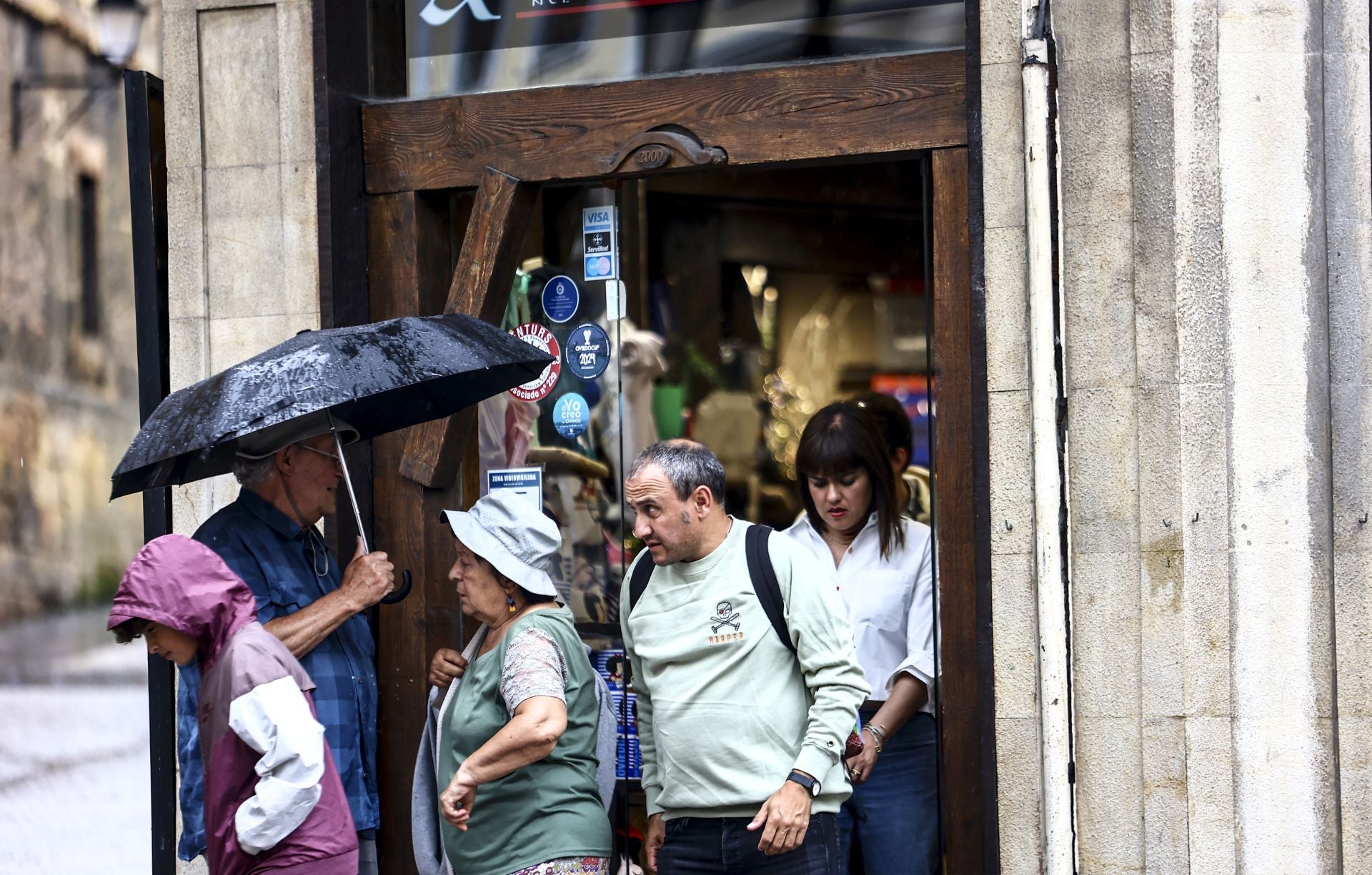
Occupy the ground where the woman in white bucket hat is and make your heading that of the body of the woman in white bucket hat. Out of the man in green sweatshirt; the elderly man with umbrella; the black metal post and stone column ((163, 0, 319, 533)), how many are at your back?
1

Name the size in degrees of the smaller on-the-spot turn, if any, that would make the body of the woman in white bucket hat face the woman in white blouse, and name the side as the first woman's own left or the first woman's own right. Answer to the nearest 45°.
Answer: approximately 135° to the first woman's own right

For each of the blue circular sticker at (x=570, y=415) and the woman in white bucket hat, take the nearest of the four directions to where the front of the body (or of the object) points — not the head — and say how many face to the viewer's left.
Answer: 1

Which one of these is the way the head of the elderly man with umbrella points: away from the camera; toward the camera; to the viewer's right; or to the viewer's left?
to the viewer's right

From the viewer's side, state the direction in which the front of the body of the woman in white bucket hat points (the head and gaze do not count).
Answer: to the viewer's left

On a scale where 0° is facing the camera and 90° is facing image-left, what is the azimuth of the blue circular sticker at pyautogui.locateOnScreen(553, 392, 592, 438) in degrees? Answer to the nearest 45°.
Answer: approximately 0°

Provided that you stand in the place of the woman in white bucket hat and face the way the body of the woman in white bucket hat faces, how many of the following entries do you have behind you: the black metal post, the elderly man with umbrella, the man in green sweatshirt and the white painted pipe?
2

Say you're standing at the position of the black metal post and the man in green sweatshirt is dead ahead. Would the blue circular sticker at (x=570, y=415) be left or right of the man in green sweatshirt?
left

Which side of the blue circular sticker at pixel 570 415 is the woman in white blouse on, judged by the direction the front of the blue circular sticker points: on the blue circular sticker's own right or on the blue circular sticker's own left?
on the blue circular sticker's own left

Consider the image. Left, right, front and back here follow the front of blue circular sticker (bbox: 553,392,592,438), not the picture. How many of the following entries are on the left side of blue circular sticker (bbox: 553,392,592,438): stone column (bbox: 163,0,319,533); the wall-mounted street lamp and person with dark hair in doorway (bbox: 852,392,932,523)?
1

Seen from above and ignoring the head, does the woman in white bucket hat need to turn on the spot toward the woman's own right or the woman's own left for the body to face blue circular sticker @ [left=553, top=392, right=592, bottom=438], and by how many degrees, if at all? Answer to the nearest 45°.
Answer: approximately 90° to the woman's own right

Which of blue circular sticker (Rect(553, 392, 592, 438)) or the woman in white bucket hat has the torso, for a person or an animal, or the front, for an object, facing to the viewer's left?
the woman in white bucket hat

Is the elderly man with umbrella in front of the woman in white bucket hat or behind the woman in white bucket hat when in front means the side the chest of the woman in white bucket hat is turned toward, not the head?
in front

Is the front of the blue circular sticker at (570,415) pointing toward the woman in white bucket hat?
yes

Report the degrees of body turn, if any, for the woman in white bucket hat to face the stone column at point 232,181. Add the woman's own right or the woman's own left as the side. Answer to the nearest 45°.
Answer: approximately 45° to the woman's own right

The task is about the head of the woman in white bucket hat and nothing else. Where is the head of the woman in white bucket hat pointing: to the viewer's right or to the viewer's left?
to the viewer's left

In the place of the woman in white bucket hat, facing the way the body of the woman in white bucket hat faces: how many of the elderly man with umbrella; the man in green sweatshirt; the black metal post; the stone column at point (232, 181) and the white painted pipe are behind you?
2

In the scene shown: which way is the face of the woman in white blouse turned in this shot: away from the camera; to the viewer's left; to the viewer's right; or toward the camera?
toward the camera
